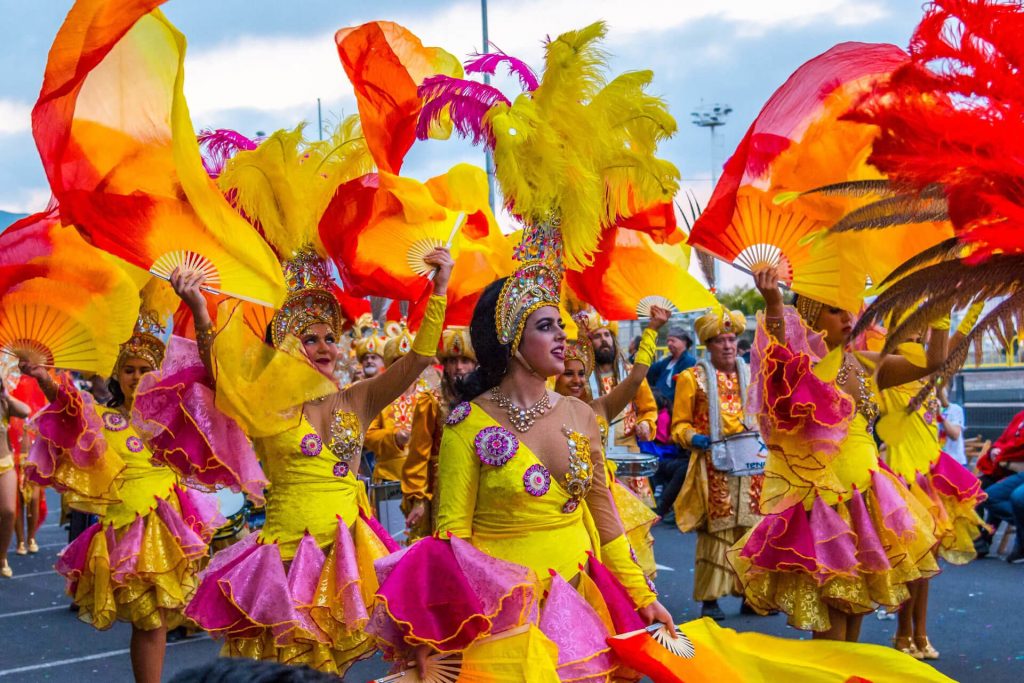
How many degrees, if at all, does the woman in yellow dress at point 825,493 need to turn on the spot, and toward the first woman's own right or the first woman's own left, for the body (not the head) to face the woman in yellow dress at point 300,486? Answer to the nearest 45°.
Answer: approximately 90° to the first woman's own right

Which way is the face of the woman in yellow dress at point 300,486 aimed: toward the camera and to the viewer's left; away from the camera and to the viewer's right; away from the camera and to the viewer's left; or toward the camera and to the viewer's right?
toward the camera and to the viewer's right

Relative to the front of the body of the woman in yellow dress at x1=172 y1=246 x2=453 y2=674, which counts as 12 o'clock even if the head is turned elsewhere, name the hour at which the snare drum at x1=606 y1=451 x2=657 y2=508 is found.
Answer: The snare drum is roughly at 9 o'clock from the woman in yellow dress.

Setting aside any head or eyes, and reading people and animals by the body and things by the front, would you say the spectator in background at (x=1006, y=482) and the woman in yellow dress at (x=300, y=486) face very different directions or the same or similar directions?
very different directions

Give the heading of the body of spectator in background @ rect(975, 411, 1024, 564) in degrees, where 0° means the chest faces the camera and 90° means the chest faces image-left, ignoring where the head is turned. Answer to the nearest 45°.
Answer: approximately 90°

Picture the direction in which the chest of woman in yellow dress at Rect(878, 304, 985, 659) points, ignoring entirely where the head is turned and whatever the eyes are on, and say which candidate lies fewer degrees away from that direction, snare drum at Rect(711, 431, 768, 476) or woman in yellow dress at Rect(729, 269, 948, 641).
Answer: the woman in yellow dress

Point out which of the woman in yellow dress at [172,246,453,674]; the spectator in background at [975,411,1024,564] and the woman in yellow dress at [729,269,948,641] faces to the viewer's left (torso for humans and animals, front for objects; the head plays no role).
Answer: the spectator in background

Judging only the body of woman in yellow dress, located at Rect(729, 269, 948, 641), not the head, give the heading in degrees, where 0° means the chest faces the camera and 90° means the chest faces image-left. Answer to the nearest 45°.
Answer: approximately 315°

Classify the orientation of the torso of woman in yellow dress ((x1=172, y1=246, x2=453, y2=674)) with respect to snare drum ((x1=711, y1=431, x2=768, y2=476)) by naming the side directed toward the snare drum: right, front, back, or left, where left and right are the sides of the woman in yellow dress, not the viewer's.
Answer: left

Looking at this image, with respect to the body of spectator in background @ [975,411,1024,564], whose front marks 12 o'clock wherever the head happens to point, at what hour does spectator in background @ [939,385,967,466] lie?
spectator in background @ [939,385,967,466] is roughly at 2 o'clock from spectator in background @ [975,411,1024,564].

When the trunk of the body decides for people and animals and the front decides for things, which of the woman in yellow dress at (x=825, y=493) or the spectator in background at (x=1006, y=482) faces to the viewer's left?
the spectator in background

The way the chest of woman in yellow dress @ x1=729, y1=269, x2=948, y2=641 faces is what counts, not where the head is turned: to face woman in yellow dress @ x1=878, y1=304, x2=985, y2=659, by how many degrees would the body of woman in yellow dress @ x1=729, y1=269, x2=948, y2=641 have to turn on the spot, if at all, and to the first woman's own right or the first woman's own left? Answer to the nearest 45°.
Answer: approximately 135° to the first woman's own left
